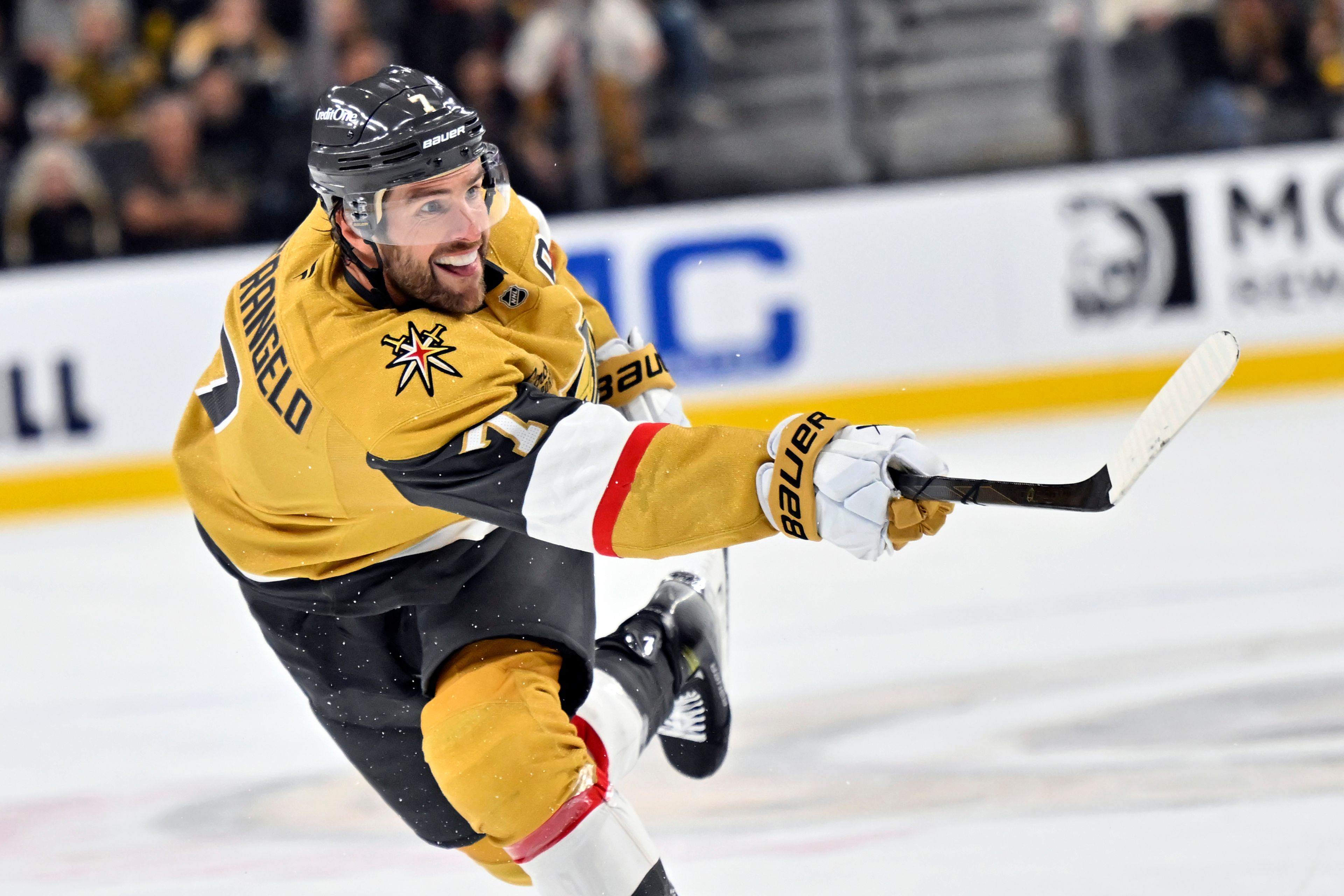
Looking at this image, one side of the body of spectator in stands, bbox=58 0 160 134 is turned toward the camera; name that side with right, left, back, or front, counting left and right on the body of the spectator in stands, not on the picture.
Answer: front

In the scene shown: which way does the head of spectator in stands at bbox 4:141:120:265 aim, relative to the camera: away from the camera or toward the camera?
toward the camera

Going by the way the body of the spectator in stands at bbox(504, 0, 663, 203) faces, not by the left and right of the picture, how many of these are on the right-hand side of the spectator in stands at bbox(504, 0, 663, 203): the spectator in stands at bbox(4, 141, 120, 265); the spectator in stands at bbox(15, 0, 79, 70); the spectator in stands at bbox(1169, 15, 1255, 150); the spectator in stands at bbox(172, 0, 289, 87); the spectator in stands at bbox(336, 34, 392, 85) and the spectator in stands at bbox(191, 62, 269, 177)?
5

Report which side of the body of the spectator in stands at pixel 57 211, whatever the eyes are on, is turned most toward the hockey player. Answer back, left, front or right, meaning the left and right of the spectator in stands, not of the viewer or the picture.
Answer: front

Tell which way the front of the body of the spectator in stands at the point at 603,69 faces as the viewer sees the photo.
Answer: toward the camera

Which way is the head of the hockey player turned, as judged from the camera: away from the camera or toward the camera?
toward the camera

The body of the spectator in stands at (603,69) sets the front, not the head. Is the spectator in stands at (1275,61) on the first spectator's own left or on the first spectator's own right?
on the first spectator's own left

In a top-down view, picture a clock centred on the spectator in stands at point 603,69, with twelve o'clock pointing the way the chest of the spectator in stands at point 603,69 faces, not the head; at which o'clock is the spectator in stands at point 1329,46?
the spectator in stands at point 1329,46 is roughly at 9 o'clock from the spectator in stands at point 603,69.

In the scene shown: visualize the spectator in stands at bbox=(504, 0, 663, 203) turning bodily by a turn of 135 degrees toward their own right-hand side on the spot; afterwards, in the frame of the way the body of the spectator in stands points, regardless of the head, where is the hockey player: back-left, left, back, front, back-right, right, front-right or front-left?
back-left

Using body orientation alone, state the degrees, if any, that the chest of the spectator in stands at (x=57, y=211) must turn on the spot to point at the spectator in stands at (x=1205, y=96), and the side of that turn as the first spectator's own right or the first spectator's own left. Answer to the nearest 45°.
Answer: approximately 90° to the first spectator's own left

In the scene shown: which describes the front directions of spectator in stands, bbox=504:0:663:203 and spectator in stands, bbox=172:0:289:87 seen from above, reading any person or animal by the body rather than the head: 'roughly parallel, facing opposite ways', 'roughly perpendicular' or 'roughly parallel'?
roughly parallel

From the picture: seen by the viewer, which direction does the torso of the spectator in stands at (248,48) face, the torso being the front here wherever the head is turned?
toward the camera

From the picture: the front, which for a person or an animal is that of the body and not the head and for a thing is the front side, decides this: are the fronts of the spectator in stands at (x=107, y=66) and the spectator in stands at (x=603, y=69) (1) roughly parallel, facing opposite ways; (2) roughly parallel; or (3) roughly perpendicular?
roughly parallel
